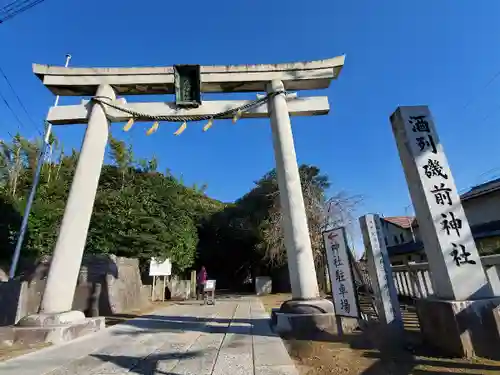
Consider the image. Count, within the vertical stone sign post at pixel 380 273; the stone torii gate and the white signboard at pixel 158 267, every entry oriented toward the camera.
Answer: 3

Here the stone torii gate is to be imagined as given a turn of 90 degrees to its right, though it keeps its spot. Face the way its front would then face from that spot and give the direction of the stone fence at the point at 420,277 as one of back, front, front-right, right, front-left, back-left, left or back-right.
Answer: back

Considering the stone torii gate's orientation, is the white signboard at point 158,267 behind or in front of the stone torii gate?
behind

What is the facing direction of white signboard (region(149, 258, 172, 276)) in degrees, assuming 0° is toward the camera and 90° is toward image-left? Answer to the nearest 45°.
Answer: approximately 0°

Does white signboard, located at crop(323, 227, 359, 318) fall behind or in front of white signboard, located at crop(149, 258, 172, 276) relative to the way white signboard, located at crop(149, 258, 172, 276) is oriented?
in front

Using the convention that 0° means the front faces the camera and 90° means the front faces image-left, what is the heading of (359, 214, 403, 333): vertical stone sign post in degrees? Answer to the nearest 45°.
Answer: approximately 0°

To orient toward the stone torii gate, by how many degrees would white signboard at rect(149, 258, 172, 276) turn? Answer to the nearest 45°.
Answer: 0° — it already faces it

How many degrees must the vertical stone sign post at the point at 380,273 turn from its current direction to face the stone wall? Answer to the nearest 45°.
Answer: approximately 90° to its right

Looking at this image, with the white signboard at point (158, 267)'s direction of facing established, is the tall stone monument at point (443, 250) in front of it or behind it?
in front
